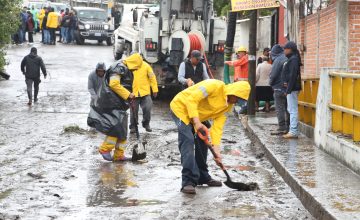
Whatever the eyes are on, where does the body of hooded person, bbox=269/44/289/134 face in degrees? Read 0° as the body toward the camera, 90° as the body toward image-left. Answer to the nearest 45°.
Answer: approximately 90°

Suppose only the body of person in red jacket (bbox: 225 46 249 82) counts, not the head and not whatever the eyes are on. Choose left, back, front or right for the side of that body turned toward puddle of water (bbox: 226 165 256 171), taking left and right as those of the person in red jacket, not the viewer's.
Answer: left

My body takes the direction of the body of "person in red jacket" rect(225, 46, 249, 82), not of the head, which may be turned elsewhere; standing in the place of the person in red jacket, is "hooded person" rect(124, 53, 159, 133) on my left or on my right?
on my left

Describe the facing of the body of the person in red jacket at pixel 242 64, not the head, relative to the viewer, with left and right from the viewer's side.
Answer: facing to the left of the viewer

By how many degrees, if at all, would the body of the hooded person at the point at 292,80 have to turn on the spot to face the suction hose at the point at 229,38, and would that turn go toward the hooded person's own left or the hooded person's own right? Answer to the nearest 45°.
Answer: approximately 90° to the hooded person's own right

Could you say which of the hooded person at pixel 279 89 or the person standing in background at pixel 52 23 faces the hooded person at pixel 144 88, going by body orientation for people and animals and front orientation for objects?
the hooded person at pixel 279 89
